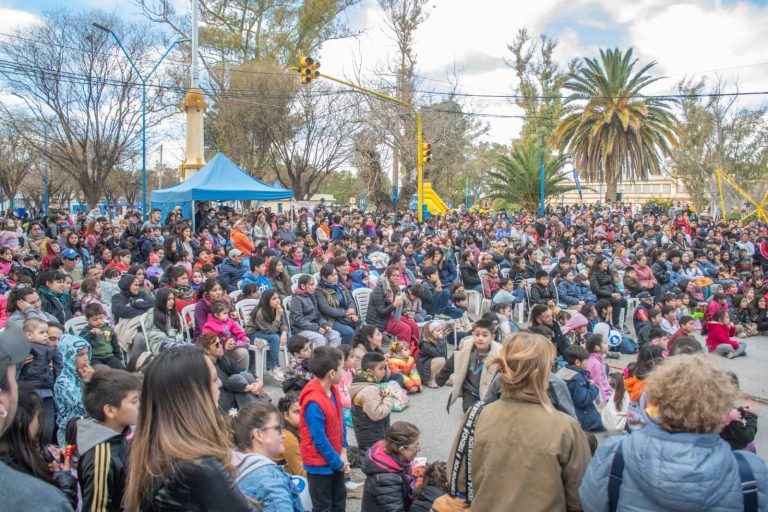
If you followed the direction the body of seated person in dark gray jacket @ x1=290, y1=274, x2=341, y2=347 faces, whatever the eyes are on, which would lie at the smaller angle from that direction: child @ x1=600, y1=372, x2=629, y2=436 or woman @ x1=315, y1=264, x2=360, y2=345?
the child

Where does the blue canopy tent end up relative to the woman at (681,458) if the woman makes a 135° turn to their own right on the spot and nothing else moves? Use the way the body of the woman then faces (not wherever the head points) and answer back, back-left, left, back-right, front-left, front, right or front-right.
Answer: back

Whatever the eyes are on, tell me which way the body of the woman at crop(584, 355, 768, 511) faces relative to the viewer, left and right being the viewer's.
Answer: facing away from the viewer

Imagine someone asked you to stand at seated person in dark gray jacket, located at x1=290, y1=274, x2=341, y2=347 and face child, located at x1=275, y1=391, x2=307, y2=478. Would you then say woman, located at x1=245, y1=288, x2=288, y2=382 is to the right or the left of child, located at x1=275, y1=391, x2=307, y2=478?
right

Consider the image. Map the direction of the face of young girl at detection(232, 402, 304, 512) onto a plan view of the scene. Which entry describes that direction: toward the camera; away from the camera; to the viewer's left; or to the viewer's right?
to the viewer's right

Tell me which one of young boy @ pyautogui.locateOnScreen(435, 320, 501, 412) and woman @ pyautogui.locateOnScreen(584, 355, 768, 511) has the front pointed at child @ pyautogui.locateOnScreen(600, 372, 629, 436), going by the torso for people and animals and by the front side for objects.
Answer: the woman

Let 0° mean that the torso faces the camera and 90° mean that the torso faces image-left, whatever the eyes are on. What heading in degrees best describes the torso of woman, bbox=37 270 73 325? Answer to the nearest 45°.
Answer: approximately 315°

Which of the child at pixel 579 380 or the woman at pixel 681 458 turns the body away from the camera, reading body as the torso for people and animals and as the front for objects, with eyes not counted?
the woman

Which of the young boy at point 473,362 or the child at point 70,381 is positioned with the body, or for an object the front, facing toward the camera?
the young boy
